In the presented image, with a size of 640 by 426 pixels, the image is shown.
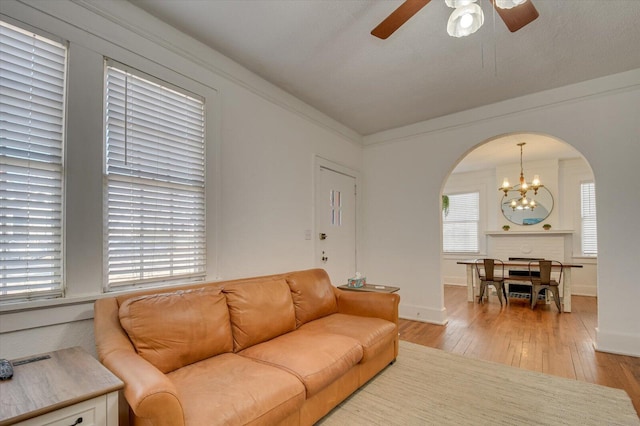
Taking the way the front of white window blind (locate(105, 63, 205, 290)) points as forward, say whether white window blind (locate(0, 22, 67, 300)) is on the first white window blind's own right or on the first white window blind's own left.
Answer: on the first white window blind's own right

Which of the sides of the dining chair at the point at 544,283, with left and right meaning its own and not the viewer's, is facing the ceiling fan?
back

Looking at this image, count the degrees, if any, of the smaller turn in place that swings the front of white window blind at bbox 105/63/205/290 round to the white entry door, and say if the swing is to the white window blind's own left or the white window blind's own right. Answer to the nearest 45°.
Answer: approximately 90° to the white window blind's own left

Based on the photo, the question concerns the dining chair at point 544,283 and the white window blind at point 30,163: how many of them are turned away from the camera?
1

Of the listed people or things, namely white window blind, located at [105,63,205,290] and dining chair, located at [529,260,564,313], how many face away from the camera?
1

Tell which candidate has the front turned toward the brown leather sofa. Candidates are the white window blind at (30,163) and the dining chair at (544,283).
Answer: the white window blind

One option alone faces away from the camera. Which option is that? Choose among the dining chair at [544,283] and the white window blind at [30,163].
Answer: the dining chair

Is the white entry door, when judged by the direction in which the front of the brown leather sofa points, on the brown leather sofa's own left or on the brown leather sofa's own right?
on the brown leather sofa's own left

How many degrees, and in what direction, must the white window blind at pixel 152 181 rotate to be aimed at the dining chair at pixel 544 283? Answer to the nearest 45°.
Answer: approximately 45° to its left

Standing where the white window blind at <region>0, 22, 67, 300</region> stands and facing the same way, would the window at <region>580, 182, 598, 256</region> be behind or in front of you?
in front

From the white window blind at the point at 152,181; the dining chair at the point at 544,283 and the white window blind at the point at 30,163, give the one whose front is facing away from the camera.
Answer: the dining chair

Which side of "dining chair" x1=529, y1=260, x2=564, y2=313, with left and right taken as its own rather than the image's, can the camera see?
back

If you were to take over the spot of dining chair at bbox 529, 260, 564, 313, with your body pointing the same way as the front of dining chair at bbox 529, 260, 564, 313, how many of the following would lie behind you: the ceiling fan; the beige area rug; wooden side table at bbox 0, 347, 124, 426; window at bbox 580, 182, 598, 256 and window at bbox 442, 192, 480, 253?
3

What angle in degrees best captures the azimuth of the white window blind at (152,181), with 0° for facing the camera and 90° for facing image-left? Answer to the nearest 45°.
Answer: approximately 315°
